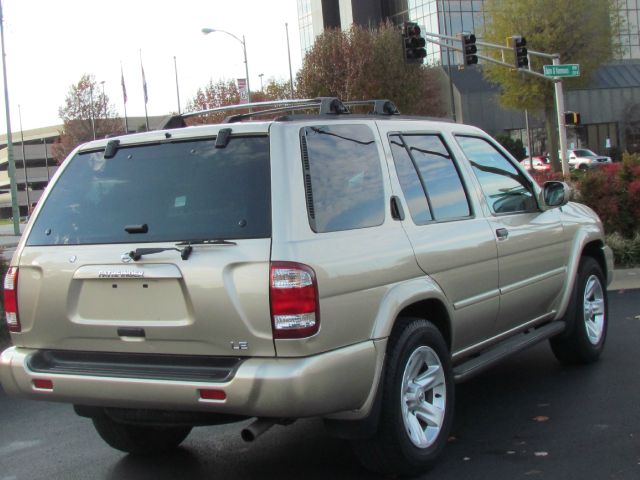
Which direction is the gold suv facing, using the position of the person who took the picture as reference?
facing away from the viewer and to the right of the viewer

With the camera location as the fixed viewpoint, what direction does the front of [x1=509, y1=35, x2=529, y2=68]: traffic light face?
facing the viewer and to the right of the viewer

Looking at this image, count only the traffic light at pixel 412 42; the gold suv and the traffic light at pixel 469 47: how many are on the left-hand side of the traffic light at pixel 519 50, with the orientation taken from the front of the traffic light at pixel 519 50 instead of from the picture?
0

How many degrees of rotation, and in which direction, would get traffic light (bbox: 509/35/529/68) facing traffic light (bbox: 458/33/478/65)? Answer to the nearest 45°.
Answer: approximately 90° to its right

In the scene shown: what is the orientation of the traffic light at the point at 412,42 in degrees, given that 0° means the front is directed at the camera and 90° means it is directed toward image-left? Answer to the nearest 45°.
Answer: approximately 315°

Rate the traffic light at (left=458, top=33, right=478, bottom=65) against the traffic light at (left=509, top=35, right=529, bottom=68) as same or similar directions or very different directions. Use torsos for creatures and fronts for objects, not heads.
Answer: same or similar directions

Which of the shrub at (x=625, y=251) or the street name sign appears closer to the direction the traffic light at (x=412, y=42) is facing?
the shrub

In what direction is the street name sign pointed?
toward the camera

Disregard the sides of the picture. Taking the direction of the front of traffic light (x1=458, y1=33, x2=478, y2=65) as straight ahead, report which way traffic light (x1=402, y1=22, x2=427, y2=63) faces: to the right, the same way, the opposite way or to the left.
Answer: the same way

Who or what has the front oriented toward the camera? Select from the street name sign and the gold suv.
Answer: the street name sign

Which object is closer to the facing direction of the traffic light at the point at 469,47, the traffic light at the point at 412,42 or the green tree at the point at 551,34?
the traffic light

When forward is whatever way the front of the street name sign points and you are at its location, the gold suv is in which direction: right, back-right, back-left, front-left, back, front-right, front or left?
front

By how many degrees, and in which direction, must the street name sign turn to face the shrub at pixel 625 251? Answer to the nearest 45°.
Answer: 0° — it already faces it

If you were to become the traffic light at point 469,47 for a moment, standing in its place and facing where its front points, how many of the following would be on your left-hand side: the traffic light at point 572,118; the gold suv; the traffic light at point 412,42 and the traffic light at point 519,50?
2

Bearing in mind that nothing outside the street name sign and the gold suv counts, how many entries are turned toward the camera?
1

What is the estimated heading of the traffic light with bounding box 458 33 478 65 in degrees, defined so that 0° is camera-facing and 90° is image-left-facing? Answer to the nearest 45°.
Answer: approximately 315°
